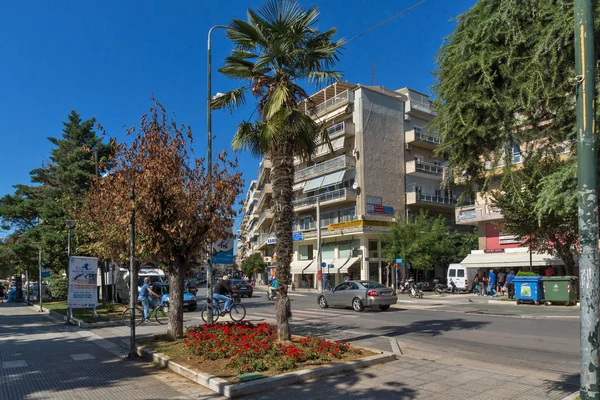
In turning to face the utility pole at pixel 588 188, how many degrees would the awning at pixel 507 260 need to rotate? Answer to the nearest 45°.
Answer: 0° — it already faces it
